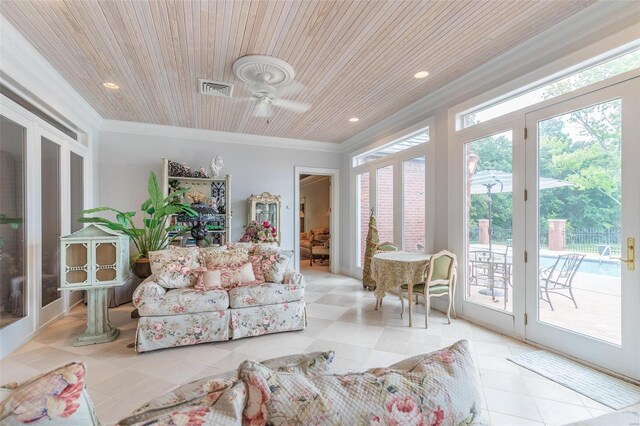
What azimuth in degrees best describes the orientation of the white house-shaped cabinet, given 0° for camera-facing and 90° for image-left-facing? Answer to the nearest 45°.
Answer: approximately 0°

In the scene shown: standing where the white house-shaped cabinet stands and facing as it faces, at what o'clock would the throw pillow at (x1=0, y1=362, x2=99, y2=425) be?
The throw pillow is roughly at 12 o'clock from the white house-shaped cabinet.

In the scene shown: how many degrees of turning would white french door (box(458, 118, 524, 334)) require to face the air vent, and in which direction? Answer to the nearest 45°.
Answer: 0° — it already faces it

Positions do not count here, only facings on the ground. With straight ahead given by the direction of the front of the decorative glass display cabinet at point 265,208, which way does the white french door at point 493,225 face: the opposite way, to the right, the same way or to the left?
to the right

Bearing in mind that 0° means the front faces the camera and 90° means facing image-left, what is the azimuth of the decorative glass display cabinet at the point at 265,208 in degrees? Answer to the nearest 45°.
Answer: approximately 0°

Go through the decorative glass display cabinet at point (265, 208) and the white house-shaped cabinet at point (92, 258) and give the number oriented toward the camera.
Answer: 2

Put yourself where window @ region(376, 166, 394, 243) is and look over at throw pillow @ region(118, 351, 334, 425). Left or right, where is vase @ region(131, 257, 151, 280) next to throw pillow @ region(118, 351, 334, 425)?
right

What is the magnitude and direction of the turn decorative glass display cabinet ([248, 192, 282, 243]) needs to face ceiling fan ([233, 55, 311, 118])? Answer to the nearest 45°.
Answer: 0° — it already faces it

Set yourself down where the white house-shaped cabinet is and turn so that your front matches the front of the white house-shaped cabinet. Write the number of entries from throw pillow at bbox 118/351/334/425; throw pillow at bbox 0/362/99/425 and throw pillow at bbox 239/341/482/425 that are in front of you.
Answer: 3

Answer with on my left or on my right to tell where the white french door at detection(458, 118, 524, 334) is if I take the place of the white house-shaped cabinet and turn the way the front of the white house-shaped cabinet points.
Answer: on my left

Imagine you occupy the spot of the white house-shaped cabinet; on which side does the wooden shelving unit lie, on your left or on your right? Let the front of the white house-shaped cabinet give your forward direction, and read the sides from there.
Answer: on your left

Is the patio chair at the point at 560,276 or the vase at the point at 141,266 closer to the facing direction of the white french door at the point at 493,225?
the vase
